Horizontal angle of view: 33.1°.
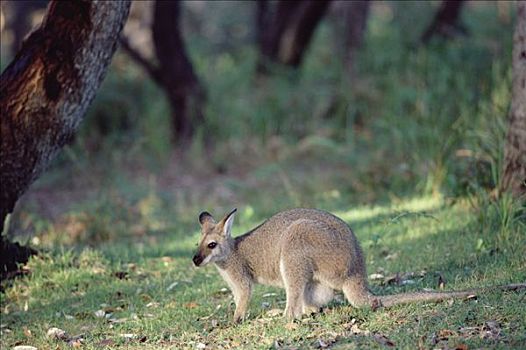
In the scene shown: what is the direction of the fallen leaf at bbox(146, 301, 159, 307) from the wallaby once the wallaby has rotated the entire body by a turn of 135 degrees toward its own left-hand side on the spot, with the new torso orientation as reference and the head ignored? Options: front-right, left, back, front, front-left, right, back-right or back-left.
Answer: back

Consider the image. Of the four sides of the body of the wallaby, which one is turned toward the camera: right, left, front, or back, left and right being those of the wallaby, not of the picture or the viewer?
left

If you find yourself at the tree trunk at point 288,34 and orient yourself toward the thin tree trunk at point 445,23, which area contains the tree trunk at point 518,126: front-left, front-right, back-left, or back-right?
front-right

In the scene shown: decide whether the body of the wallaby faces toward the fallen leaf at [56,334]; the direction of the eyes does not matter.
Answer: yes

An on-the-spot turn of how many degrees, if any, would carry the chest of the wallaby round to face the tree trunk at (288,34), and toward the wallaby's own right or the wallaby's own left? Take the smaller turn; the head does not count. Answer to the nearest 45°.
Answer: approximately 90° to the wallaby's own right

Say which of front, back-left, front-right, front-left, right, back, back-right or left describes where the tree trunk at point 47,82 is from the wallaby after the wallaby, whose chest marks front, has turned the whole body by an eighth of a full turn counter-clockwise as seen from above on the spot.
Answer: right

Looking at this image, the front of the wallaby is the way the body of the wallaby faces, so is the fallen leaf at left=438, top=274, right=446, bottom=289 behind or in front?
behind

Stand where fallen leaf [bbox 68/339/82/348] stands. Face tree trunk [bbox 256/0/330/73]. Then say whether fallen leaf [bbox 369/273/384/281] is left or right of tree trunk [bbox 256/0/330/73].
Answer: right

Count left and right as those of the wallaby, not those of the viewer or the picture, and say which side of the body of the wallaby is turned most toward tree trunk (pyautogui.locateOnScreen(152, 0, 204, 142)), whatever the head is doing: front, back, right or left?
right

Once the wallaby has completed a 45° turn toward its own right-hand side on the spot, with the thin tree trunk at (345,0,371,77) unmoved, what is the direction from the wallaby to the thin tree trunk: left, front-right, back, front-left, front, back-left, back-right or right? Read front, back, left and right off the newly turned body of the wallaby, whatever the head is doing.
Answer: front-right

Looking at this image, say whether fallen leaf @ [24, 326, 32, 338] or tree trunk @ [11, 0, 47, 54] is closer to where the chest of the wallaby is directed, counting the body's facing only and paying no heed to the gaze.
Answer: the fallen leaf

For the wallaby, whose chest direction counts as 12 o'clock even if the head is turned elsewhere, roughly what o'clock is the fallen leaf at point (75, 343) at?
The fallen leaf is roughly at 12 o'clock from the wallaby.

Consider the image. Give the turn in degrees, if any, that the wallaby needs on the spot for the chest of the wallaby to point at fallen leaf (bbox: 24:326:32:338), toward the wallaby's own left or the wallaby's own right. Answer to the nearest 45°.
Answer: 0° — it already faces it

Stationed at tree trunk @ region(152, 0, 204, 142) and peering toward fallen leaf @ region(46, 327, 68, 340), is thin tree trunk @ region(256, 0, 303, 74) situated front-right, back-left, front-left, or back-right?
back-left

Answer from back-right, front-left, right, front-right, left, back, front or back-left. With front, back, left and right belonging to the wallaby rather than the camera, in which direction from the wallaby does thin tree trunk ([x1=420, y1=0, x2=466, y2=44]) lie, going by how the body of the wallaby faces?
right

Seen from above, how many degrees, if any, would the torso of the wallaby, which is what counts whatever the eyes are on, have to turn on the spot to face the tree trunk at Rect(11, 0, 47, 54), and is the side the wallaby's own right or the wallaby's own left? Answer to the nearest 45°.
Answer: approximately 45° to the wallaby's own right

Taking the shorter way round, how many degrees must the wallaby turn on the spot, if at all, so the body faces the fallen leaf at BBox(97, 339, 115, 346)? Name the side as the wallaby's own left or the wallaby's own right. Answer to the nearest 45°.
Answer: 0° — it already faces it
